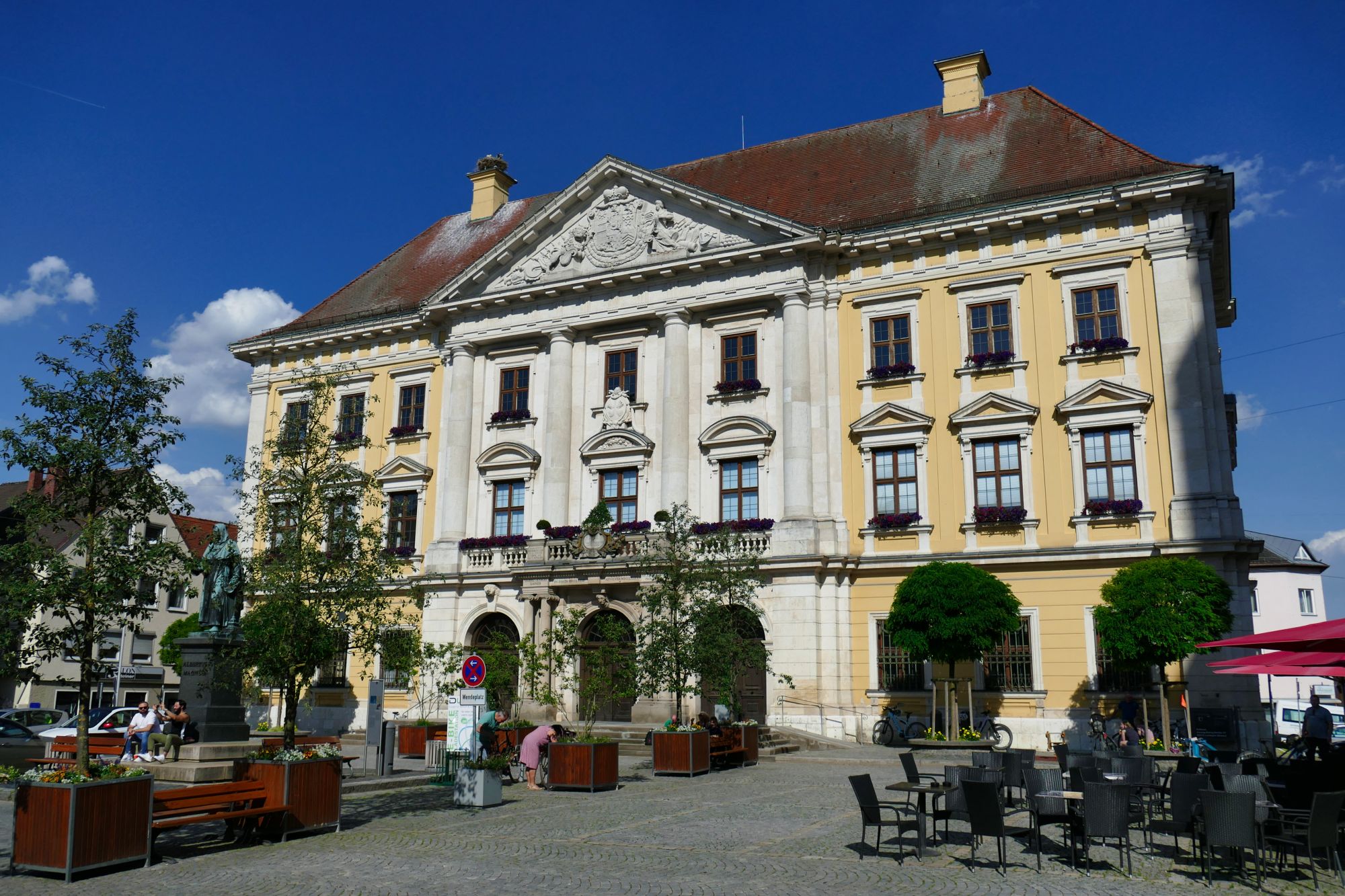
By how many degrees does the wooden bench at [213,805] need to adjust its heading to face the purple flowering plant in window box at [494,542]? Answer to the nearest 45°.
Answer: approximately 135° to its left

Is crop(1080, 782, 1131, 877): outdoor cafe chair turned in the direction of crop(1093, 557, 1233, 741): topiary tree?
yes

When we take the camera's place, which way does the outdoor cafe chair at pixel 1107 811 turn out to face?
facing away from the viewer

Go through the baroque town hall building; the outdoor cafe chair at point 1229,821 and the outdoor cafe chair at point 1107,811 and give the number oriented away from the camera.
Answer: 2

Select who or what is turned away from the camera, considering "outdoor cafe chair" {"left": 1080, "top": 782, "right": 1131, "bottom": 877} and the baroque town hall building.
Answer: the outdoor cafe chair

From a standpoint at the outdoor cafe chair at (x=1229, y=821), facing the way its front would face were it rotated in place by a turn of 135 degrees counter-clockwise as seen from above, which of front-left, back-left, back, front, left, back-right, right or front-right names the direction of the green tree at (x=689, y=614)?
right

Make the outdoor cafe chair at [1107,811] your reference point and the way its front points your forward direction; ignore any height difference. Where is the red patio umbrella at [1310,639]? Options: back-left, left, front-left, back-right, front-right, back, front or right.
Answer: front-right

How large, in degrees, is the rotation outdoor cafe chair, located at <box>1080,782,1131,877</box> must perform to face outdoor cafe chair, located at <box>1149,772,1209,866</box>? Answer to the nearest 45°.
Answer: approximately 45° to its right

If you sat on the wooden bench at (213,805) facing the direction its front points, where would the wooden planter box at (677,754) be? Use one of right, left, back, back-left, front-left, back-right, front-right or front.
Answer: left

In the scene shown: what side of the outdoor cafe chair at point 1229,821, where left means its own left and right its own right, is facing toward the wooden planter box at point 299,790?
left

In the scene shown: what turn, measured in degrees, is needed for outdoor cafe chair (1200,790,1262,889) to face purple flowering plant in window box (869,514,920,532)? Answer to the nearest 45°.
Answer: approximately 45° to its left

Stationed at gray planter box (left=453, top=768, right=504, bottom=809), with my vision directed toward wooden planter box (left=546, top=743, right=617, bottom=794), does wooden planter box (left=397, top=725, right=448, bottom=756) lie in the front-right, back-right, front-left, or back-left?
front-left

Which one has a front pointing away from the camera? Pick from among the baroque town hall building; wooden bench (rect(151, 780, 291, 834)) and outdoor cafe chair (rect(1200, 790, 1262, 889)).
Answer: the outdoor cafe chair

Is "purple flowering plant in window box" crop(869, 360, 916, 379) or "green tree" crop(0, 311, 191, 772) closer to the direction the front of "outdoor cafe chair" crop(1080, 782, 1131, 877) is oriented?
the purple flowering plant in window box

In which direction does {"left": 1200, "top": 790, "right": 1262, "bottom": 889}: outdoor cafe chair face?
away from the camera
